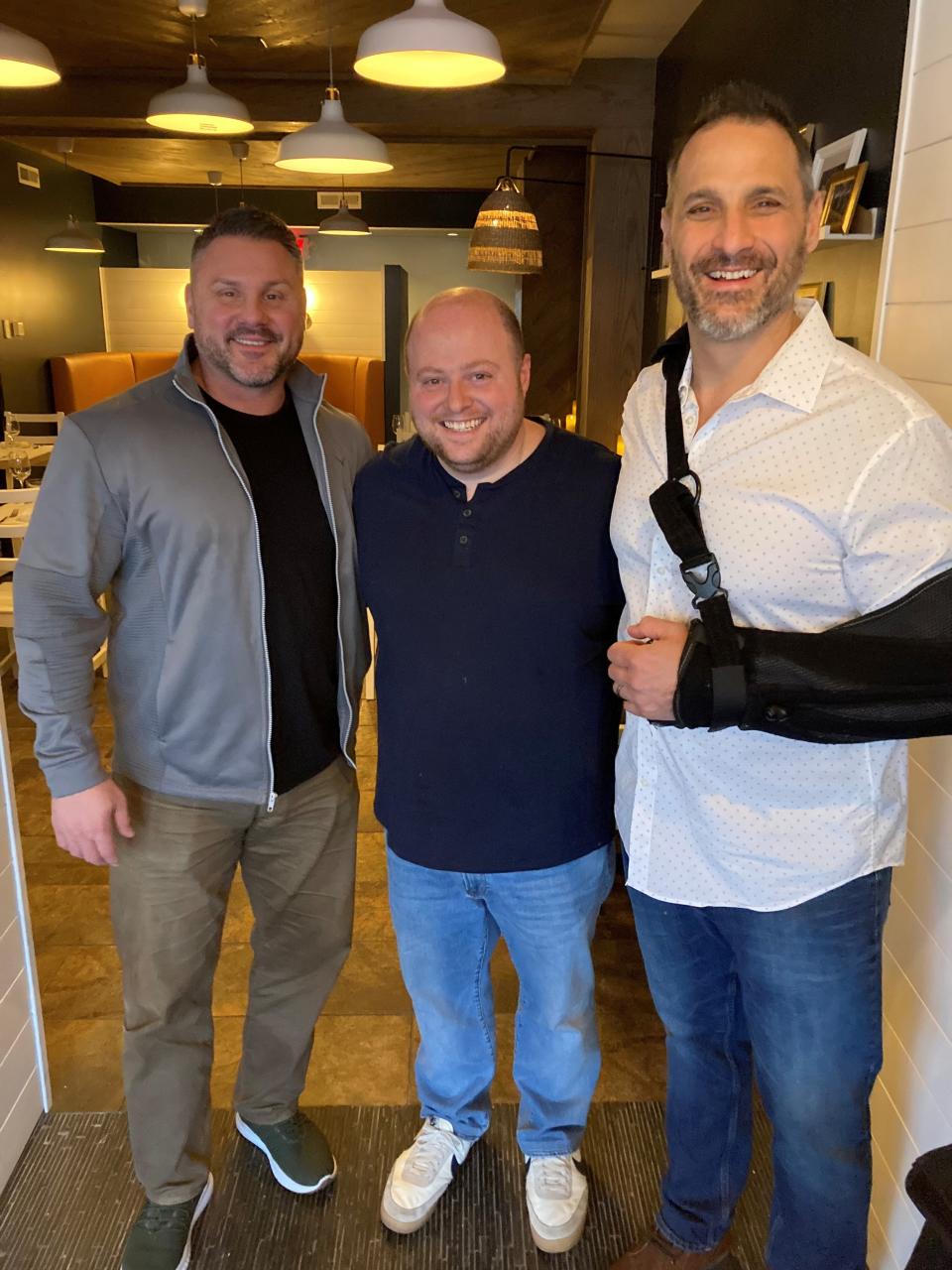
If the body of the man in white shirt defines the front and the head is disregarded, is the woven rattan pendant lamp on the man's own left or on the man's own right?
on the man's own right

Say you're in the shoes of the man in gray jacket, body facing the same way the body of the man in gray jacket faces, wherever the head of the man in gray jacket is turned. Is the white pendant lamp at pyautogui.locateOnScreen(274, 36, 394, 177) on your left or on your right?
on your left

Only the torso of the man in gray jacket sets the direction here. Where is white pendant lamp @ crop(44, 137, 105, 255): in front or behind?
behind

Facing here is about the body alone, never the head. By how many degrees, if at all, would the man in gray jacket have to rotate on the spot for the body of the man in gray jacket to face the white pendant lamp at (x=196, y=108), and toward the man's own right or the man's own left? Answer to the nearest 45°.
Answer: approximately 135° to the man's own left

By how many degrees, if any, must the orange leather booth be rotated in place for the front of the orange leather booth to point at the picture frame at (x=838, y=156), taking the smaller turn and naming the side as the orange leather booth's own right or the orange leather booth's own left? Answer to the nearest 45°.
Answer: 0° — it already faces it

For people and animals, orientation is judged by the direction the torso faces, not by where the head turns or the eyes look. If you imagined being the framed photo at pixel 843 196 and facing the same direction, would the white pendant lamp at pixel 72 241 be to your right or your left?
on your right
